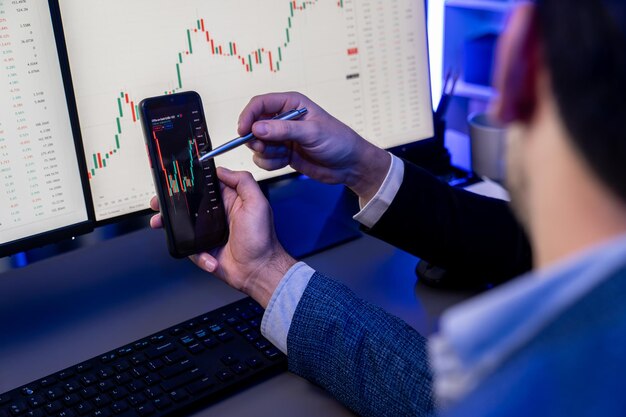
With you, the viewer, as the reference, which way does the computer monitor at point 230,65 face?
facing the viewer and to the right of the viewer

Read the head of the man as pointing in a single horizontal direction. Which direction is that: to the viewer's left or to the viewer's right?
to the viewer's left

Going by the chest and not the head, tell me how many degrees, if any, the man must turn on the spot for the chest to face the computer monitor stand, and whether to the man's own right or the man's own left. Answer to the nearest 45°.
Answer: approximately 45° to the man's own right

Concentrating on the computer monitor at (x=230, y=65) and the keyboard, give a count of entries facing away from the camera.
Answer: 0

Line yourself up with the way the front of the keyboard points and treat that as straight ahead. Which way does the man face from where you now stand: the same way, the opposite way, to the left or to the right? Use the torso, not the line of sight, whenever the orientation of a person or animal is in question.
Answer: the opposite way

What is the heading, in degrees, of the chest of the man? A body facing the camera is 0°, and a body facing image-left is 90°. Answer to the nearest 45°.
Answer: approximately 135°

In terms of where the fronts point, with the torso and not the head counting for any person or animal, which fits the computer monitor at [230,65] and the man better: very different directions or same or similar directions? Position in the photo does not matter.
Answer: very different directions

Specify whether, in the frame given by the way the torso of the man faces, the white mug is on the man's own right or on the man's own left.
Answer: on the man's own right
